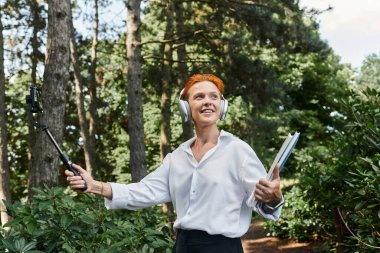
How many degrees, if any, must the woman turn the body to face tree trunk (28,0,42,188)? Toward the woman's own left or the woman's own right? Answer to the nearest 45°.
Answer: approximately 135° to the woman's own right

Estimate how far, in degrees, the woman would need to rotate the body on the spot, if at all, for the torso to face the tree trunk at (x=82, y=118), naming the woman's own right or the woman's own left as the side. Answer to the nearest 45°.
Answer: approximately 135° to the woman's own right

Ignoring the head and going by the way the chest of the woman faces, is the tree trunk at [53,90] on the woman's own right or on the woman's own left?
on the woman's own right

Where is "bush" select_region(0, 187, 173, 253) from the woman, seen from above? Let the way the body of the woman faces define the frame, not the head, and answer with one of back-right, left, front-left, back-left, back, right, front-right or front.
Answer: right

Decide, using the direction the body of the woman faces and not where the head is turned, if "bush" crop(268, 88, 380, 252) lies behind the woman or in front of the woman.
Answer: behind

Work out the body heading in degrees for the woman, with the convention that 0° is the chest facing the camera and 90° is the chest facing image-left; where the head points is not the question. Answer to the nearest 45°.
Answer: approximately 45°

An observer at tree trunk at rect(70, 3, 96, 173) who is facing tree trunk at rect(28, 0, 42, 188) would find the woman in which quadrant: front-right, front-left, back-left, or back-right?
back-left

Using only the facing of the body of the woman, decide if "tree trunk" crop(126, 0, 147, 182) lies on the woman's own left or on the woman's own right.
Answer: on the woman's own right
